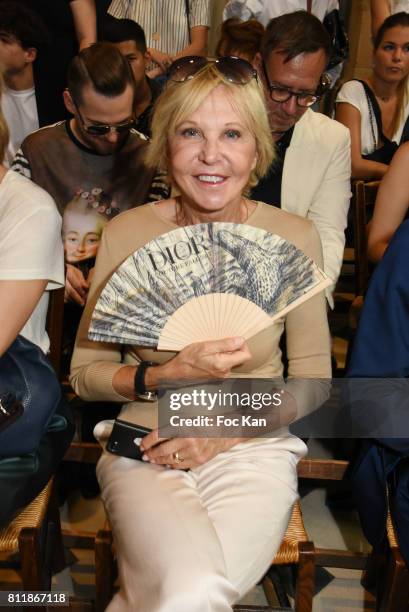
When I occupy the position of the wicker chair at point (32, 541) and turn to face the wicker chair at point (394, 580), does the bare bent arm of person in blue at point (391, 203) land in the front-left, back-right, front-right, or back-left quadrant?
front-left

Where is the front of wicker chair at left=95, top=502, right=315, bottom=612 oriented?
toward the camera

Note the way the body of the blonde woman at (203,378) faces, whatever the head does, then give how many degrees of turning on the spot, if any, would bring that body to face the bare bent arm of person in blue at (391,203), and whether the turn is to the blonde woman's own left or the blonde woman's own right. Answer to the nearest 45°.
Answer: approximately 135° to the blonde woman's own left
